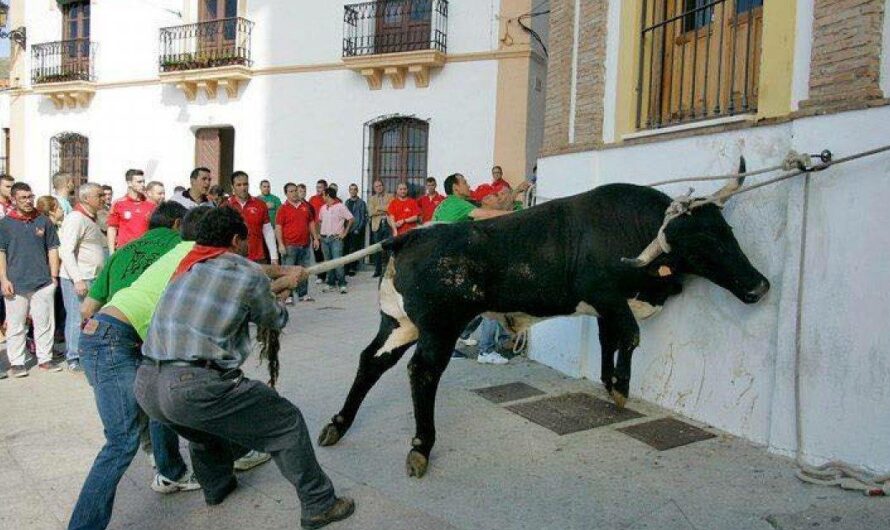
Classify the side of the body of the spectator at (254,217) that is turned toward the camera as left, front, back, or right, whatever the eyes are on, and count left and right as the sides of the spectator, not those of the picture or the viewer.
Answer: front

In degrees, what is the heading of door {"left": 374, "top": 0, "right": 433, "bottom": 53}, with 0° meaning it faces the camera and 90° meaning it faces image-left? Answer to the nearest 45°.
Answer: approximately 0°

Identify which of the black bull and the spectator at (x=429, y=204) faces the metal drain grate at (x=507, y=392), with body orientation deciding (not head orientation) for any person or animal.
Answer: the spectator

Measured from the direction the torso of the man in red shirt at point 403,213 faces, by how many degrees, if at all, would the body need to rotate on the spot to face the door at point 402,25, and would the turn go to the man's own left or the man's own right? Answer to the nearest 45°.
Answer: approximately 180°

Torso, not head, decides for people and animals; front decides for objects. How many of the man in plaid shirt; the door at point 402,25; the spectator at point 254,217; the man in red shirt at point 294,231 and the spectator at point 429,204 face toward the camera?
4

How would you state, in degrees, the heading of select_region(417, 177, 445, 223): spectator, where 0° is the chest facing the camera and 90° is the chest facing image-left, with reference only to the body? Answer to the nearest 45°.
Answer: approximately 0°

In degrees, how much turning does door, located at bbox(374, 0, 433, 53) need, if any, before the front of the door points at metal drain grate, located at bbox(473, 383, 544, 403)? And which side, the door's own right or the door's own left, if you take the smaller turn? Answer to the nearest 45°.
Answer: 0° — it already faces it

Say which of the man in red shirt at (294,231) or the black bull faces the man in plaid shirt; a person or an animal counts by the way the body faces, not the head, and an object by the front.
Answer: the man in red shirt

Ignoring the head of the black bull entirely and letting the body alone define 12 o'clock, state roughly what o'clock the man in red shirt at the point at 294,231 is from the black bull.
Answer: The man in red shirt is roughly at 8 o'clock from the black bull.

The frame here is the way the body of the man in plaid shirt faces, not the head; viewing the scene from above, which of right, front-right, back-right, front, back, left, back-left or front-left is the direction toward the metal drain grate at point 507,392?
front

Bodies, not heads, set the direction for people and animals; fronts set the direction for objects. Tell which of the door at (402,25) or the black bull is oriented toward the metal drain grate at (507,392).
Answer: the door

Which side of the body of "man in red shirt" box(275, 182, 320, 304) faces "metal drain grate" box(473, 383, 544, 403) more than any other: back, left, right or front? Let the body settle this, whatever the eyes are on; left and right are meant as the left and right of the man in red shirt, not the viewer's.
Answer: front

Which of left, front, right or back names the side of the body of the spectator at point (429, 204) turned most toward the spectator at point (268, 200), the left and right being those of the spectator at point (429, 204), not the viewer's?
right
